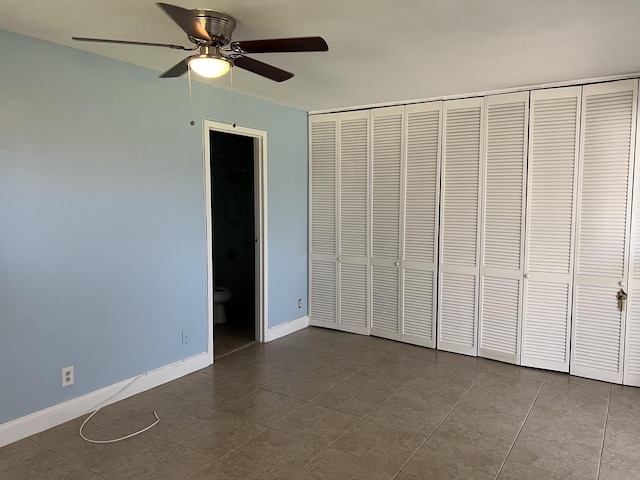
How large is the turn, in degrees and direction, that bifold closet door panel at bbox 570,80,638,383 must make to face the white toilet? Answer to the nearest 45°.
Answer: approximately 90° to its right

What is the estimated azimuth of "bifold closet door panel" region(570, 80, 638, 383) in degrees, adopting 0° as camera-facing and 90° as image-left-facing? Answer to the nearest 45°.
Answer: approximately 0°

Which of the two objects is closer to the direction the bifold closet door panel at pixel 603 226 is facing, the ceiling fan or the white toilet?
the ceiling fan

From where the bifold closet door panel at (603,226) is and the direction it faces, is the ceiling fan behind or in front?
in front
